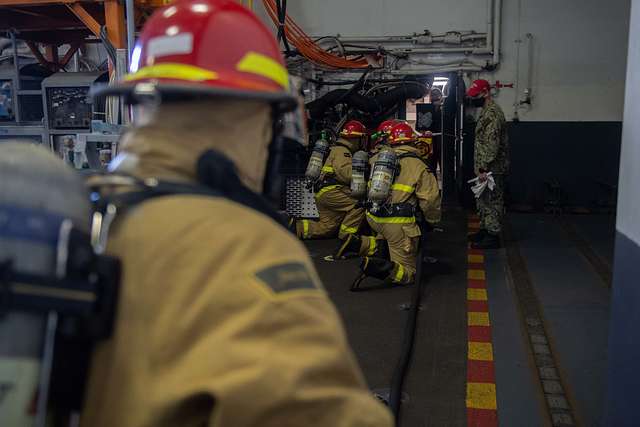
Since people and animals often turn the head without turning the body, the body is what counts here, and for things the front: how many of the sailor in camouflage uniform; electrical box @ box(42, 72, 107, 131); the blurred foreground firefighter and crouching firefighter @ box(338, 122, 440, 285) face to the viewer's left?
1

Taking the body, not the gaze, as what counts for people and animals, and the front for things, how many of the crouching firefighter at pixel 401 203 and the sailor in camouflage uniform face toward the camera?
0

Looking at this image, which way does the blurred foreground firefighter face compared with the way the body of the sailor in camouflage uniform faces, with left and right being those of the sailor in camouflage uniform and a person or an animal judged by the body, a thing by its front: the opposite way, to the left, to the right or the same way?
to the right

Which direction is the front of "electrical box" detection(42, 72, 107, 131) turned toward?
toward the camera

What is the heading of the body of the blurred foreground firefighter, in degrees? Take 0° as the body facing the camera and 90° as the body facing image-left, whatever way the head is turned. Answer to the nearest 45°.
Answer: approximately 225°

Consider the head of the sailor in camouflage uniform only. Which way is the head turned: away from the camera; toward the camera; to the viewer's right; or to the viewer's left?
to the viewer's left

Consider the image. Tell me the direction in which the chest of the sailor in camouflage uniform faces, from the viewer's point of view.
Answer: to the viewer's left

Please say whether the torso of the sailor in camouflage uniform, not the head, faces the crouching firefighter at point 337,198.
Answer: yes

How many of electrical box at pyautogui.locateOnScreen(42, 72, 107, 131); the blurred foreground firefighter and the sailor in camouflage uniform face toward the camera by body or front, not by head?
1

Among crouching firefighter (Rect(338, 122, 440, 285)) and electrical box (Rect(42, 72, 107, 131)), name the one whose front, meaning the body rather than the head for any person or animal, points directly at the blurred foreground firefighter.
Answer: the electrical box

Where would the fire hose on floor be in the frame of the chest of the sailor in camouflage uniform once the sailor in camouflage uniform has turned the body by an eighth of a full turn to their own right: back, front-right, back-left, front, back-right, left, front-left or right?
back-left
